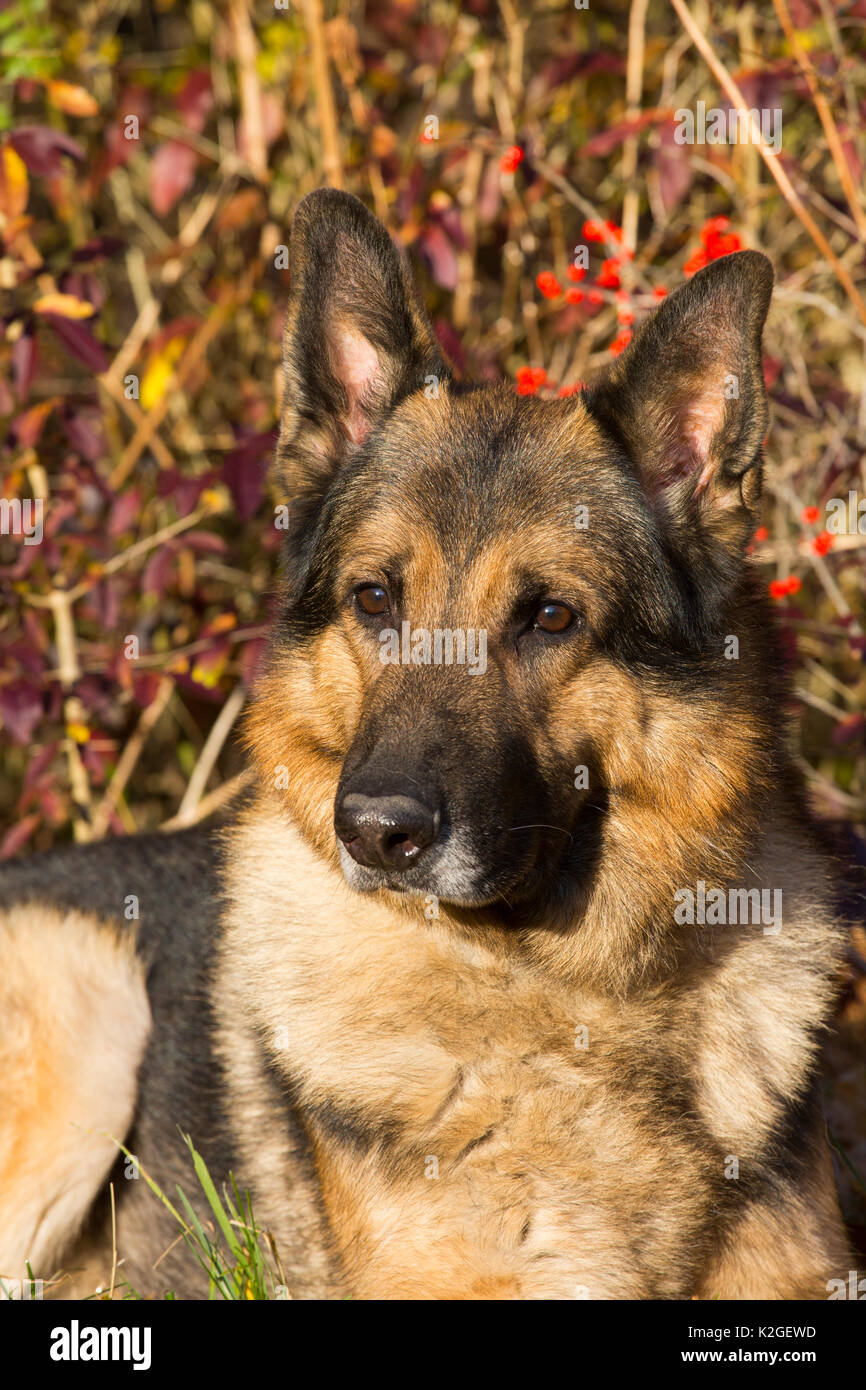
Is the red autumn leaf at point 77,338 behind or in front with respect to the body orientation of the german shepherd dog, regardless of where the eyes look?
behind

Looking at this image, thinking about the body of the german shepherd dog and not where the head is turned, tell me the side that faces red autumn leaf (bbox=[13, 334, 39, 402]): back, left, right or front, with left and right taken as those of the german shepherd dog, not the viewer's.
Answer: back

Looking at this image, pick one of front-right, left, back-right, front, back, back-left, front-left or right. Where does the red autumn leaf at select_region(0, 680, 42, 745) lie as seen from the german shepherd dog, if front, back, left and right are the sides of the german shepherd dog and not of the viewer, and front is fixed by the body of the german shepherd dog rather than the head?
back

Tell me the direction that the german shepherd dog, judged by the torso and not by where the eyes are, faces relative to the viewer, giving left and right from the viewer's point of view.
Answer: facing the viewer and to the right of the viewer

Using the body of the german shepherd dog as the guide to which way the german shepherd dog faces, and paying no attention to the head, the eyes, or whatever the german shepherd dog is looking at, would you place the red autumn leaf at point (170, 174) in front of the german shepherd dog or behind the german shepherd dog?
behind

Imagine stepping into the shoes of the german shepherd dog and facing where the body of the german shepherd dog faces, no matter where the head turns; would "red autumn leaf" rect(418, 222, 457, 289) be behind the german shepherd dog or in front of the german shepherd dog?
behind

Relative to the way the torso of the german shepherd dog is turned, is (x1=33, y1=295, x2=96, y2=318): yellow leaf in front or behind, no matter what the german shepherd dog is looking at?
behind

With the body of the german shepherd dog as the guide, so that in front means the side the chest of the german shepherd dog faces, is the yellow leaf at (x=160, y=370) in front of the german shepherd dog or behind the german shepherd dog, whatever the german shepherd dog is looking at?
behind

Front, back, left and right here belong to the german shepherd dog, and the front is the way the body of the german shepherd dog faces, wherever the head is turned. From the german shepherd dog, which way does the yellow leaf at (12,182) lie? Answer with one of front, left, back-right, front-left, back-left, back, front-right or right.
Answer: back
